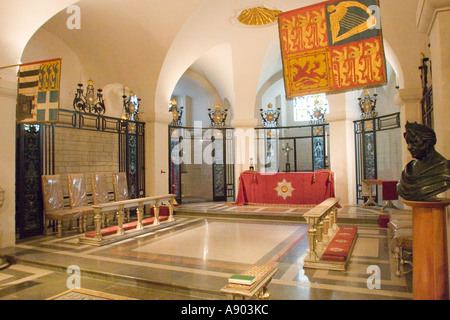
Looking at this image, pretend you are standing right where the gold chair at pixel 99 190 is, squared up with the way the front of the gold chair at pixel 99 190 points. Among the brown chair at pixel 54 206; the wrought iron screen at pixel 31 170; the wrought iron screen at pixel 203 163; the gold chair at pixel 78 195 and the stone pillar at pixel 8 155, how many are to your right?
4

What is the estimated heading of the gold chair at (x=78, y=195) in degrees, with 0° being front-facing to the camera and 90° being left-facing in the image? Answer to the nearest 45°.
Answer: approximately 315°

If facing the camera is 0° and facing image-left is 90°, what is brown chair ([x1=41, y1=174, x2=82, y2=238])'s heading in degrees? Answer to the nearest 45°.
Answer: approximately 315°

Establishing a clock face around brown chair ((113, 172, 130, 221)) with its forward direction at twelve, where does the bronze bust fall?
The bronze bust is roughly at 1 o'clock from the brown chair.

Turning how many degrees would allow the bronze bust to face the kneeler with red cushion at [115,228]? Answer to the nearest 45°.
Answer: approximately 45° to its right
